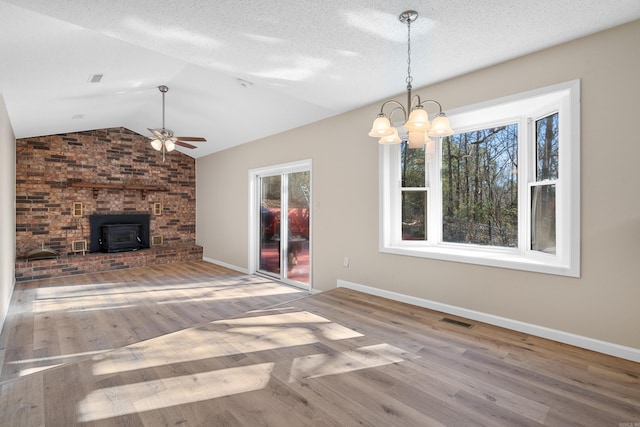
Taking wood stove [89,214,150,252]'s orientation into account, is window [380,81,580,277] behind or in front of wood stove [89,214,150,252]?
in front

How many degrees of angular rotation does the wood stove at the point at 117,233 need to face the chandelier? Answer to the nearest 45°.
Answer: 0° — it already faces it

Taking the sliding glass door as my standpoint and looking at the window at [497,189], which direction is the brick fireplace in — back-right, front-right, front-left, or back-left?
back-right

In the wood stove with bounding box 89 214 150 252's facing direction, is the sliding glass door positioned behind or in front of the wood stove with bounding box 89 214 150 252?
in front

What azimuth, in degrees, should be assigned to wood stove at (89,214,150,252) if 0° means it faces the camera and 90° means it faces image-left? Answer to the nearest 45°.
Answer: approximately 0°

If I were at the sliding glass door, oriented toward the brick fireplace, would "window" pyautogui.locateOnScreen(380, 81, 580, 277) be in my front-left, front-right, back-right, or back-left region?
back-left
